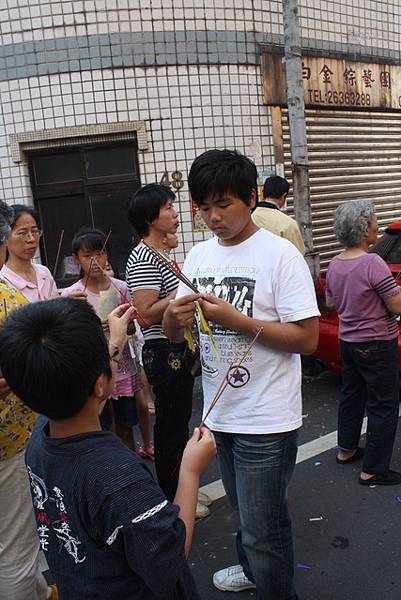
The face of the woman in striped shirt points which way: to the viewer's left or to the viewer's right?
to the viewer's right

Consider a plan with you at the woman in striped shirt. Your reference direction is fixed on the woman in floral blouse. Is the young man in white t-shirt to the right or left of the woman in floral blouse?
left

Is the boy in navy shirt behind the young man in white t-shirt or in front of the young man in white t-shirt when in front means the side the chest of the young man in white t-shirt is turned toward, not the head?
in front

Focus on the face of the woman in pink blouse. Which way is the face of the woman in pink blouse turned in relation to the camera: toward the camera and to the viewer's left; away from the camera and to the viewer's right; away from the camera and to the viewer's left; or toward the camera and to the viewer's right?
toward the camera and to the viewer's right

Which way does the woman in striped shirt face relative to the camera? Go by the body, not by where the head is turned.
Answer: to the viewer's right

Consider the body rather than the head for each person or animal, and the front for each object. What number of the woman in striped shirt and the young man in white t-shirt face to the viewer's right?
1

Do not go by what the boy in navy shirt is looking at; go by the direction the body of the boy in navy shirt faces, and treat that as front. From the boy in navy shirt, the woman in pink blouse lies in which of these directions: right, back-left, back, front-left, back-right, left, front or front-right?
front-left

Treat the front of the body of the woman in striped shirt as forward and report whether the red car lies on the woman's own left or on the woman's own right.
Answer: on the woman's own left
